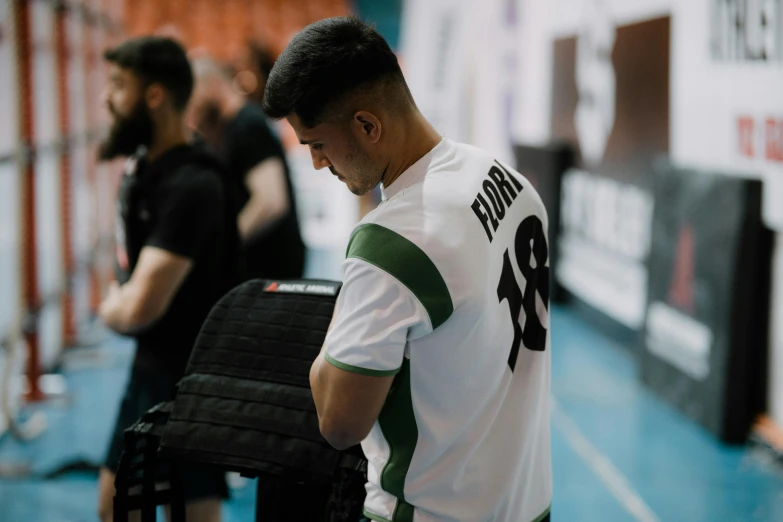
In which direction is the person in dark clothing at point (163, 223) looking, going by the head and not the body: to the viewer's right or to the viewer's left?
to the viewer's left

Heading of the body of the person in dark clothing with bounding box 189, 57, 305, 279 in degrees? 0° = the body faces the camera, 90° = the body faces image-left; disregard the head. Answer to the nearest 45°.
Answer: approximately 90°

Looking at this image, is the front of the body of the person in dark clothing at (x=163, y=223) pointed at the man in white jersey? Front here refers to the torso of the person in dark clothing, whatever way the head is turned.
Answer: no

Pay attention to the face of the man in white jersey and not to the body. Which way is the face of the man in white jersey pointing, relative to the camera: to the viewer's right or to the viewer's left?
to the viewer's left

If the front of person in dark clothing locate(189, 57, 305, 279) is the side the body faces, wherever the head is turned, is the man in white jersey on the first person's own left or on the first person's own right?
on the first person's own left

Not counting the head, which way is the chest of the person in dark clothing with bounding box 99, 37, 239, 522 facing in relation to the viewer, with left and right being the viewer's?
facing to the left of the viewer
